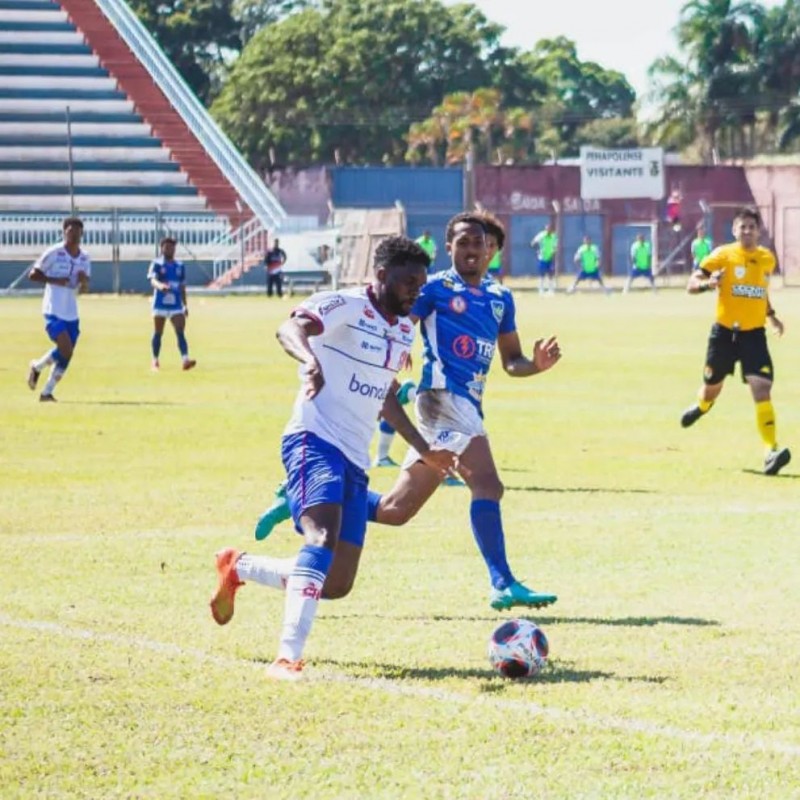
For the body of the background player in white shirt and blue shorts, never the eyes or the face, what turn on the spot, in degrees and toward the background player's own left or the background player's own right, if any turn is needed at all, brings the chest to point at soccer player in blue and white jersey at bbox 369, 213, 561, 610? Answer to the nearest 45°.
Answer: approximately 45° to the background player's own right

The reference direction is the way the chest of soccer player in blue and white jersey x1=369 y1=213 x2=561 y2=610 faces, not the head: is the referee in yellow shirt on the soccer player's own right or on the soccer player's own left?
on the soccer player's own left

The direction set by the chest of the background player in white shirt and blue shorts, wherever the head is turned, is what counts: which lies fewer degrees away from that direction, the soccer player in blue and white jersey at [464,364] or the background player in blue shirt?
the soccer player in blue and white jersey

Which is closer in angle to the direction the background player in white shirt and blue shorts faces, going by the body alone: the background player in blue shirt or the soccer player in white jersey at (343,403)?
the soccer player in white jersey

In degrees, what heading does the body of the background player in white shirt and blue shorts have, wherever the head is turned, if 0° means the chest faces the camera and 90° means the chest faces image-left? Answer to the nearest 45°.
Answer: approximately 315°

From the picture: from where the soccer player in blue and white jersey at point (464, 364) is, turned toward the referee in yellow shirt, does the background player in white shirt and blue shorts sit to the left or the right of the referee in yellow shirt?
left

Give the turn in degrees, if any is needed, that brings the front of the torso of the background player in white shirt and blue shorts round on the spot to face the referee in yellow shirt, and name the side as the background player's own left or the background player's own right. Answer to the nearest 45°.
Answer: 0° — they already face them
